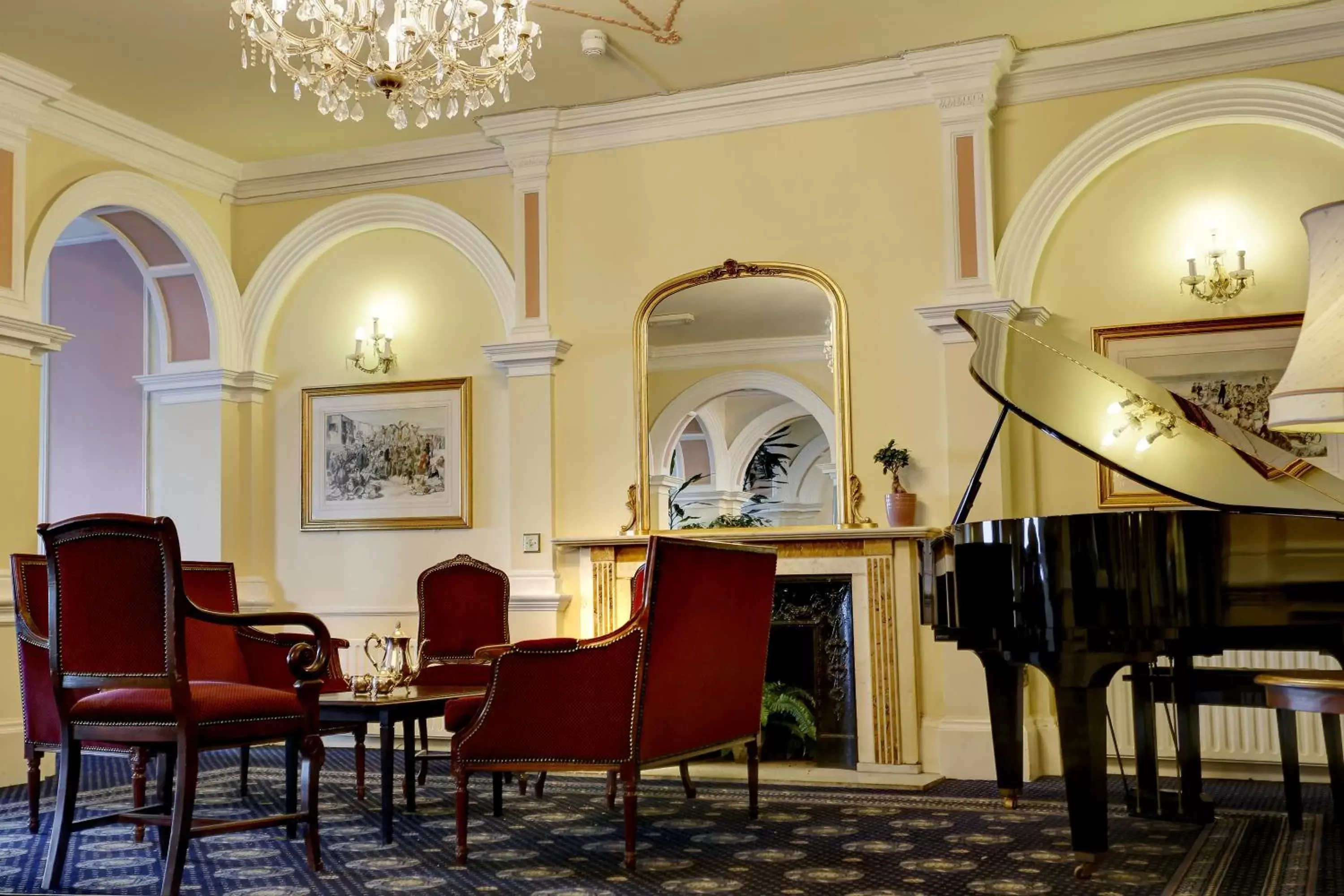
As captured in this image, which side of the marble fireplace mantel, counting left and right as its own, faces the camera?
front

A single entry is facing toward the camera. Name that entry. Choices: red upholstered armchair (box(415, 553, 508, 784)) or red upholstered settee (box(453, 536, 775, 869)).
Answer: red upholstered armchair (box(415, 553, 508, 784))

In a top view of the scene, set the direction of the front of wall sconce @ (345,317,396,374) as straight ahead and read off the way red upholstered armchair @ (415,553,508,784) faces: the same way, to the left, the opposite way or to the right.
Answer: the same way

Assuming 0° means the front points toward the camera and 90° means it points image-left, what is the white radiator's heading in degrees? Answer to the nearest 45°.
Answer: approximately 0°

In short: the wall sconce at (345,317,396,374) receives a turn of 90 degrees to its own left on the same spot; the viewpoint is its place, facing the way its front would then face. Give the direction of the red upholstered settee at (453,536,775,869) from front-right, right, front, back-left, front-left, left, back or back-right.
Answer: right

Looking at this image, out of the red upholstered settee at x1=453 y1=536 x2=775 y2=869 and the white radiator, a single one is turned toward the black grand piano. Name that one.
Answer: the white radiator

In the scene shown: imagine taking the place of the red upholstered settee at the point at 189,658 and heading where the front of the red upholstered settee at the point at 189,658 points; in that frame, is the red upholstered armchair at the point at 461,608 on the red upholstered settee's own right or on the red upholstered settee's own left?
on the red upholstered settee's own left

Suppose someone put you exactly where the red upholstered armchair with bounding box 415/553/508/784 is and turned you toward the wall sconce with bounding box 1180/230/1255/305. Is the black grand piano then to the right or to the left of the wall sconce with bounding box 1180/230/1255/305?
right

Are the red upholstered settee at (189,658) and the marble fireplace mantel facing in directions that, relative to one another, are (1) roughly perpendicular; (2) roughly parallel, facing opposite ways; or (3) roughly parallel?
roughly perpendicular

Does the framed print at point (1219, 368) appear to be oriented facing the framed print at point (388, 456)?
no

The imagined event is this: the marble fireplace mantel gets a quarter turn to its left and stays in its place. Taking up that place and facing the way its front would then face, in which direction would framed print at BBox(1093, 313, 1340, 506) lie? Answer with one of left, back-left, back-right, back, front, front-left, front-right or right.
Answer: front

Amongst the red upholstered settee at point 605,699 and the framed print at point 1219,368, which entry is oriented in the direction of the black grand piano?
the framed print

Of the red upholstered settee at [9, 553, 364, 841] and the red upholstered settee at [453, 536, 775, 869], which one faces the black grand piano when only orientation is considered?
the red upholstered settee at [9, 553, 364, 841]

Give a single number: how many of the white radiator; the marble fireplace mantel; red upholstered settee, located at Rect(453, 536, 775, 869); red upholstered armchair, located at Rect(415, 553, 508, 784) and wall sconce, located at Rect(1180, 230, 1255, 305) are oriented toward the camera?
4

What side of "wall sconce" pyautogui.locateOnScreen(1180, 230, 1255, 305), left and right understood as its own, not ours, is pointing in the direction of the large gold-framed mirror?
right

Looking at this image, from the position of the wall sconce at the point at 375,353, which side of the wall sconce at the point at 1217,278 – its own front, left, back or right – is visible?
right

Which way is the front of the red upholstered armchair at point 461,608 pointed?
toward the camera

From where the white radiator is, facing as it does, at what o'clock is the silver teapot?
The silver teapot is roughly at 2 o'clock from the white radiator.
